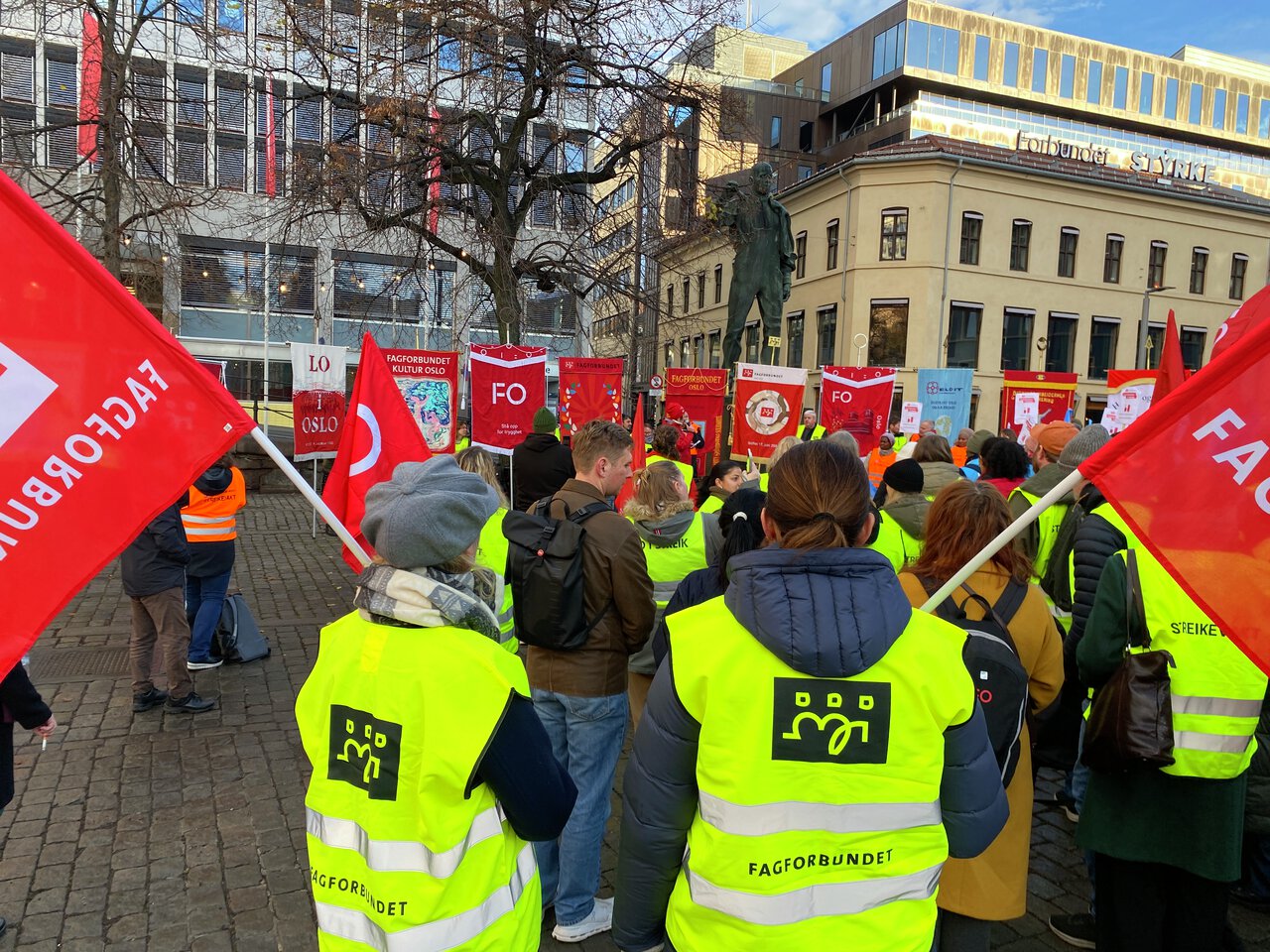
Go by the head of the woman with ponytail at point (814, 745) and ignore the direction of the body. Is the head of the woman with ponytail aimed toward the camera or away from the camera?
away from the camera

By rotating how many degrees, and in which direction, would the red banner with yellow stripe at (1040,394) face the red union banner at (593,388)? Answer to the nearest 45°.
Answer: approximately 45° to its right

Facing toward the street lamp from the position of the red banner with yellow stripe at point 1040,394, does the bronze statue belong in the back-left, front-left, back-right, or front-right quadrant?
back-left

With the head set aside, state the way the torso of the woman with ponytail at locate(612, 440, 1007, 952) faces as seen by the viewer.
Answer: away from the camera

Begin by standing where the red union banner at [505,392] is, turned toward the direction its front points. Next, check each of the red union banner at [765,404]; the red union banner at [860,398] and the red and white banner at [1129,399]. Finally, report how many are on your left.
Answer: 3

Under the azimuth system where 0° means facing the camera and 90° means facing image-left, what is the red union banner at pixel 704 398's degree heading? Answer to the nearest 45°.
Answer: approximately 0°

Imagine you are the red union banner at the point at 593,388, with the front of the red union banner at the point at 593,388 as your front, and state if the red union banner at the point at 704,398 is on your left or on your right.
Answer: on your left

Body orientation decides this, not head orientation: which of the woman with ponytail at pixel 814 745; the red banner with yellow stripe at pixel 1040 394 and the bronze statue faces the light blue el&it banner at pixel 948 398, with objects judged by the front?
the woman with ponytail
